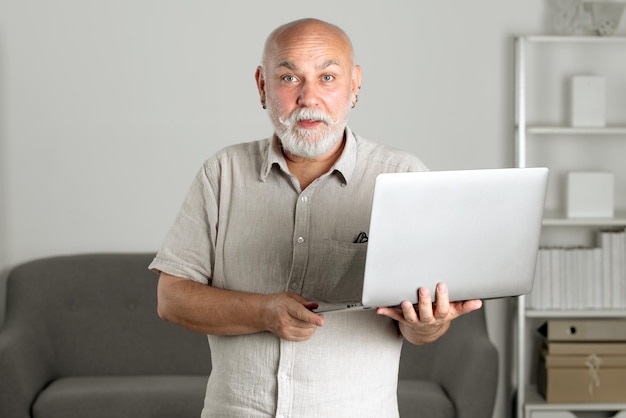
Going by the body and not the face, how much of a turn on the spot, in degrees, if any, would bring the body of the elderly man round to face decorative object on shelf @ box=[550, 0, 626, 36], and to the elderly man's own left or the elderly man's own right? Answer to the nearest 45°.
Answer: approximately 135° to the elderly man's own left

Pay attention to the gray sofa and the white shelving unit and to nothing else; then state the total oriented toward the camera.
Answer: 2

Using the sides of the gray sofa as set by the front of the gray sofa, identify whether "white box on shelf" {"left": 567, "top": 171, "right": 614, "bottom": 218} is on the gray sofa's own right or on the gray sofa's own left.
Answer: on the gray sofa's own left

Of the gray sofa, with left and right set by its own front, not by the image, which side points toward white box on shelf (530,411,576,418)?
left

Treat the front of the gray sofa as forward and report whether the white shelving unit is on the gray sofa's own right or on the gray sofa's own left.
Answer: on the gray sofa's own left
